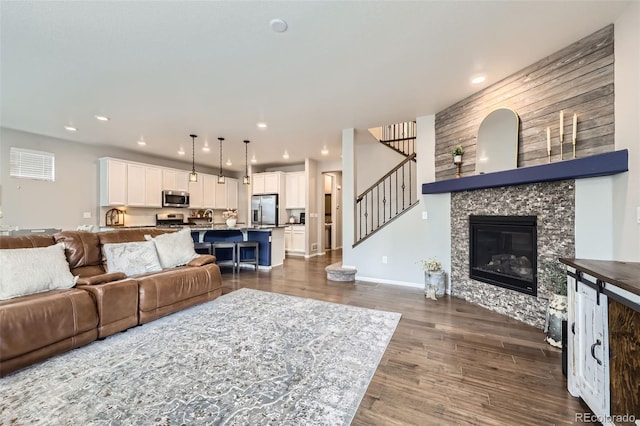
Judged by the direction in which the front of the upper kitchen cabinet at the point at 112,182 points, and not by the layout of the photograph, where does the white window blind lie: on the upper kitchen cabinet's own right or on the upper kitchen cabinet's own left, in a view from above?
on the upper kitchen cabinet's own right

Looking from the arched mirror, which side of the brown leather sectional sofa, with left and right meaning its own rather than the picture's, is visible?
front

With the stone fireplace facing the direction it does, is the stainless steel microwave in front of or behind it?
in front

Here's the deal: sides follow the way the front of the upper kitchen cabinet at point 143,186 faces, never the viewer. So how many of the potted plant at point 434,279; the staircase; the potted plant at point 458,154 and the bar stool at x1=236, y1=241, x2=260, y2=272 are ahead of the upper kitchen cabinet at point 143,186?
4

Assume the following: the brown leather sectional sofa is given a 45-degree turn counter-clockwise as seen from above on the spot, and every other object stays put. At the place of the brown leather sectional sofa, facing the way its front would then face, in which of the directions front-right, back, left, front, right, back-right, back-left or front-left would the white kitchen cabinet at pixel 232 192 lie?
front-left

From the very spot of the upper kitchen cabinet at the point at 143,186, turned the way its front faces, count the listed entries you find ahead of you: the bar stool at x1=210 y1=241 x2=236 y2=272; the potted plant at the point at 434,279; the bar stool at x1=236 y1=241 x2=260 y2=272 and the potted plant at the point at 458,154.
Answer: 4

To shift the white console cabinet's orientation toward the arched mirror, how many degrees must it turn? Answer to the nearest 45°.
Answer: approximately 90° to its right

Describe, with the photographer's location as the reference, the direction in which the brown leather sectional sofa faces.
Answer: facing the viewer and to the right of the viewer

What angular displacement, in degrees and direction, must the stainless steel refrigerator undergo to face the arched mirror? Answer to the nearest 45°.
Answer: approximately 45° to its left

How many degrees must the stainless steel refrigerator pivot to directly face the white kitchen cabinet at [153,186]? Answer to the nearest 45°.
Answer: approximately 90° to its right

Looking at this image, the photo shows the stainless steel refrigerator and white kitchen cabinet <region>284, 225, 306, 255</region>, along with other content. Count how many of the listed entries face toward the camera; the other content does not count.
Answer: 2

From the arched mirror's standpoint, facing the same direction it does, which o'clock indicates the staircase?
The staircase is roughly at 3 o'clock from the arched mirror.

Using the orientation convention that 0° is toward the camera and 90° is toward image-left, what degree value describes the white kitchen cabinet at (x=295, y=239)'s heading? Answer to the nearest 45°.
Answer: approximately 0°
